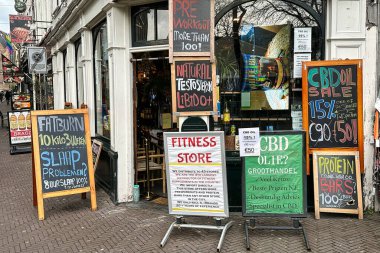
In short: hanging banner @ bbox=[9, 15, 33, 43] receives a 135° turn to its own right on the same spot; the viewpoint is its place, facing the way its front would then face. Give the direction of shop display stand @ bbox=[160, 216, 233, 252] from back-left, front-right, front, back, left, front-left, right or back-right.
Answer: back-left

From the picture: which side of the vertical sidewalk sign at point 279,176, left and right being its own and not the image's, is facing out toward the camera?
front

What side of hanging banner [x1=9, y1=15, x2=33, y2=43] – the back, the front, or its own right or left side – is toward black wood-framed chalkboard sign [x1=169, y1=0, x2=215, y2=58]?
front

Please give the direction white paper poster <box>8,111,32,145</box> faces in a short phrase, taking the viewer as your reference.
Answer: facing the viewer

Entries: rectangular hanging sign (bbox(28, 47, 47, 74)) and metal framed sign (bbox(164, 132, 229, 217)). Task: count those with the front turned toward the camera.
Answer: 2

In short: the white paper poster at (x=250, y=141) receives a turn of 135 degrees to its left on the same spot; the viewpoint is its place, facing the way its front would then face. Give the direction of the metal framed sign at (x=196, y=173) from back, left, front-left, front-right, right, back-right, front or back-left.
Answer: back-left

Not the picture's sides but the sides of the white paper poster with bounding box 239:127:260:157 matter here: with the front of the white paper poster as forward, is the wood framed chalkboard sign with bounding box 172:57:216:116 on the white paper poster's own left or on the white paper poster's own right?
on the white paper poster's own right

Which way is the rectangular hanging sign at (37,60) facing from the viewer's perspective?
toward the camera

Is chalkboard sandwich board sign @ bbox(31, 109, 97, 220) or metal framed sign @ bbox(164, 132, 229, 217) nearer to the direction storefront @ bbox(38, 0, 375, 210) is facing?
the metal framed sign
